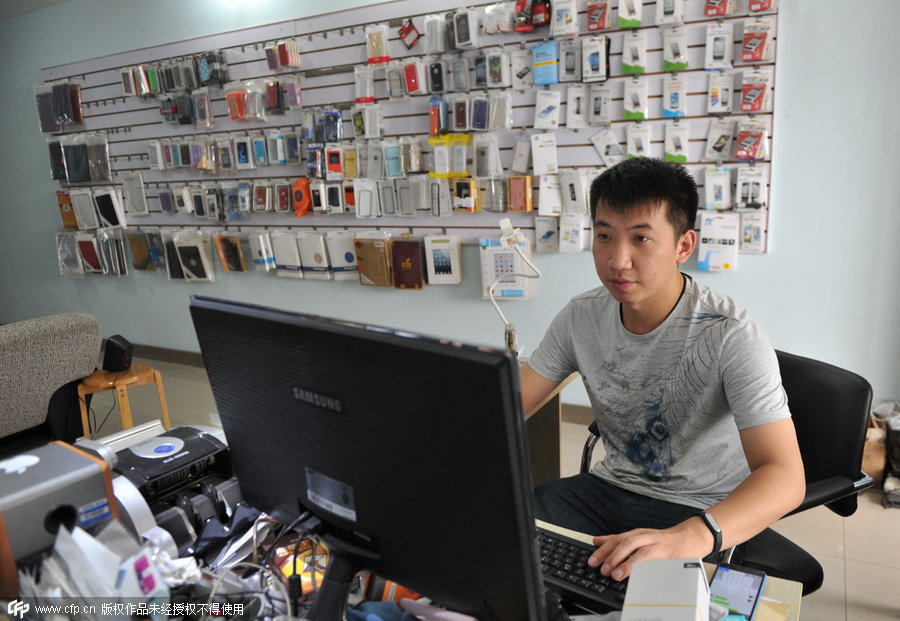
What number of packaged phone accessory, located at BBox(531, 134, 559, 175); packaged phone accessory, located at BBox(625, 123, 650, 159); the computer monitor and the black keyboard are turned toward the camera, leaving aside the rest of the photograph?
2

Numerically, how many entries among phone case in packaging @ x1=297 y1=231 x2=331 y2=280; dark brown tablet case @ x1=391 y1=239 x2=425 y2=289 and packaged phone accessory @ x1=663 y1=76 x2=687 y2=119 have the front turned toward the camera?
3

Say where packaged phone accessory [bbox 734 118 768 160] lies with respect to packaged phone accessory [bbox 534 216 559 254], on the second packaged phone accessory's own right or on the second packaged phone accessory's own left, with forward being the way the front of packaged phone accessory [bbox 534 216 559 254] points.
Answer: on the second packaged phone accessory's own left

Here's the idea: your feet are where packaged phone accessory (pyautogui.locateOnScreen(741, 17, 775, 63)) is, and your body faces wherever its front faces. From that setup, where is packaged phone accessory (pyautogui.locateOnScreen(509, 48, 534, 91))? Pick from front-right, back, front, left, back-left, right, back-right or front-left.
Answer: right

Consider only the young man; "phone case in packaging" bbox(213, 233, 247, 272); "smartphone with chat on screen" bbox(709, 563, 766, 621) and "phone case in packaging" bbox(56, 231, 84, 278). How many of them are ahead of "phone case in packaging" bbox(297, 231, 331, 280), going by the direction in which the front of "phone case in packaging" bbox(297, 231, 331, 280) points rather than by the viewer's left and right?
2

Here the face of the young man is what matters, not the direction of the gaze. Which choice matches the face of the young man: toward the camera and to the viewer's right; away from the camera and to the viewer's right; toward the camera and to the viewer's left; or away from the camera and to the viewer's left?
toward the camera and to the viewer's left

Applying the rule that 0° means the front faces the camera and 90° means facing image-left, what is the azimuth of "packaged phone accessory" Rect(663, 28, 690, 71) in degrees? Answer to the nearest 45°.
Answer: approximately 0°

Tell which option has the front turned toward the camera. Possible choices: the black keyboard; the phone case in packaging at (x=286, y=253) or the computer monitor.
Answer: the phone case in packaging

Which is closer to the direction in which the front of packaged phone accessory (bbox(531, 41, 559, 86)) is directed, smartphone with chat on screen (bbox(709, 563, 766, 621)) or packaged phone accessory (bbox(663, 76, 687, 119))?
the smartphone with chat on screen
